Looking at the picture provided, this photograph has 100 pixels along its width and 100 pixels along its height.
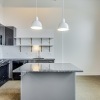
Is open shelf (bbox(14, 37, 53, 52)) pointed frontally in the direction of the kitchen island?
yes

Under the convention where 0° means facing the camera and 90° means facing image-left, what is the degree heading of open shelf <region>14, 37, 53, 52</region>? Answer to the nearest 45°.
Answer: approximately 0°

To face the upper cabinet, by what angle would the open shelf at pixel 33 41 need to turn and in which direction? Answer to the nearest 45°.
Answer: approximately 90° to its right

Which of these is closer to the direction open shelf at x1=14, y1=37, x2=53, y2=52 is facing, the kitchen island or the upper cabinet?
the kitchen island
